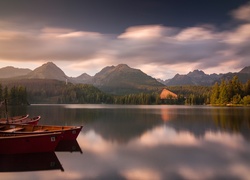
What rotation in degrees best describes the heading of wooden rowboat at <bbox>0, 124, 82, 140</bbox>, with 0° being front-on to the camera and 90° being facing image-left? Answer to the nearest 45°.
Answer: approximately 270°
